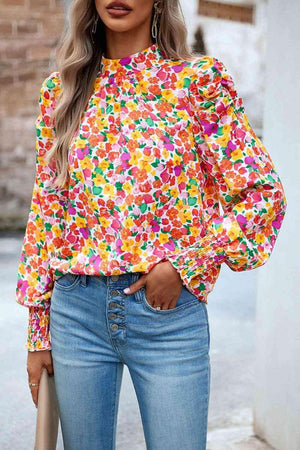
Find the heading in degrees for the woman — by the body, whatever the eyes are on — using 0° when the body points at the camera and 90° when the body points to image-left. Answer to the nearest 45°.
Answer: approximately 0°
